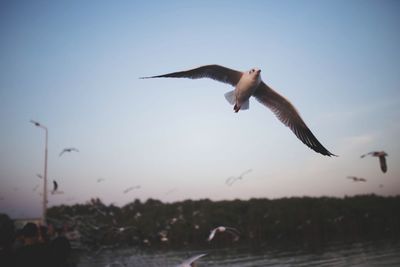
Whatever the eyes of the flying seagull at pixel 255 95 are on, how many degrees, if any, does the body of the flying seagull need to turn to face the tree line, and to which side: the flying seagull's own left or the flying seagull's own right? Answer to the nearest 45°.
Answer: approximately 135° to the flying seagull's own left

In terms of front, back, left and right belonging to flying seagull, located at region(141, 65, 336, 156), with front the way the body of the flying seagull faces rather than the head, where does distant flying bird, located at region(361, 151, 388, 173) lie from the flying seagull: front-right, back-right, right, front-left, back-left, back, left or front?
left

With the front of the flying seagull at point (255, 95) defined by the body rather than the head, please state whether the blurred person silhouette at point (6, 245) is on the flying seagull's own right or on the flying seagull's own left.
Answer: on the flying seagull's own right
